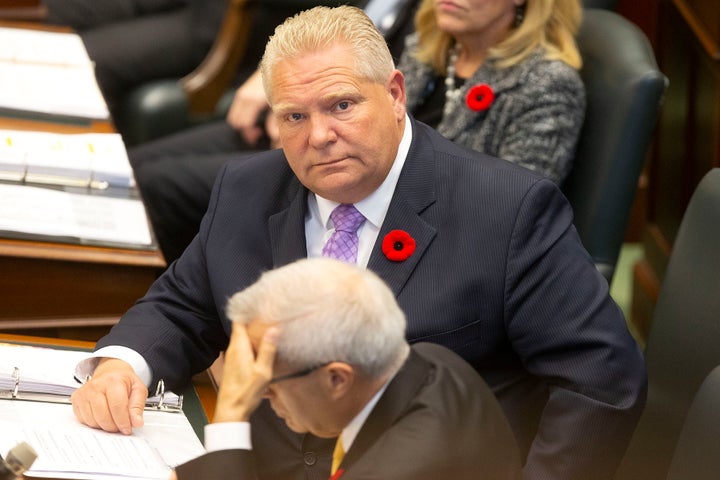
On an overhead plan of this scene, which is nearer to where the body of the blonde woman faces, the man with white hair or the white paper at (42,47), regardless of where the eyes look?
the man with white hair

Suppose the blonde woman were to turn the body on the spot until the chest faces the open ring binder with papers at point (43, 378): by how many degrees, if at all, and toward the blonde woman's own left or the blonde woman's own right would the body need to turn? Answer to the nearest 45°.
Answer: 0° — they already face it

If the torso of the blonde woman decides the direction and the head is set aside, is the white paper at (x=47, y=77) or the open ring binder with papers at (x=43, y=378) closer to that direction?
the open ring binder with papers

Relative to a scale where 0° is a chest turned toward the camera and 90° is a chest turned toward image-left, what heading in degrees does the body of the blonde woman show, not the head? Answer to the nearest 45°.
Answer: approximately 45°

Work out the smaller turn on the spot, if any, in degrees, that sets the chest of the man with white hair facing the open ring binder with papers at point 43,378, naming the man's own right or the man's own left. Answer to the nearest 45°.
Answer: approximately 45° to the man's own right

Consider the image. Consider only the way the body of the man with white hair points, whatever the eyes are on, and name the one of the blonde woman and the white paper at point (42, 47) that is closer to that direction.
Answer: the white paper

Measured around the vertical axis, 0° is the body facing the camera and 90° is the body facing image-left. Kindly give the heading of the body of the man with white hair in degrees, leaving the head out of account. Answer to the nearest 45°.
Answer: approximately 90°
